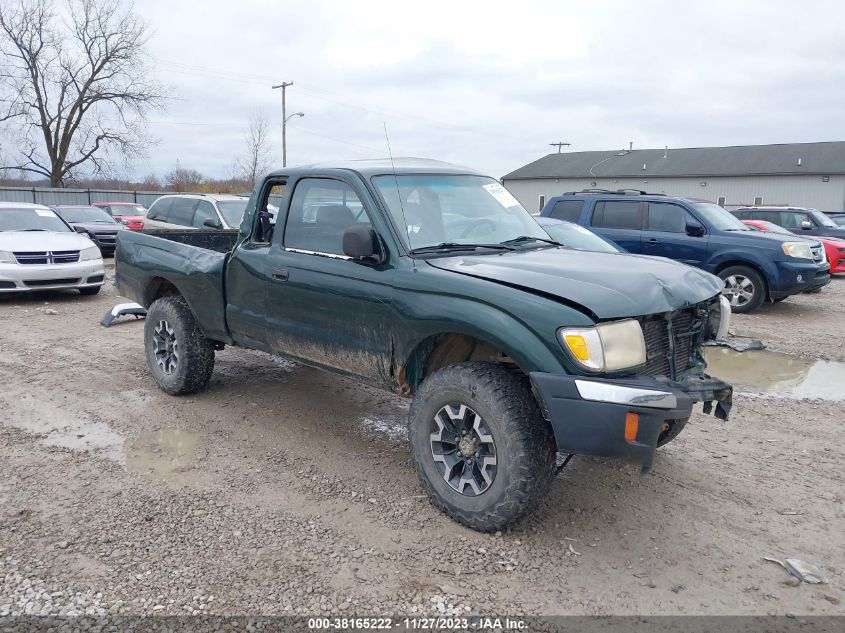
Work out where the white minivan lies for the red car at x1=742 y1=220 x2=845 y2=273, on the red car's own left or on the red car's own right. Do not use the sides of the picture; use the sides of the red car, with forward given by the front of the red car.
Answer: on the red car's own right

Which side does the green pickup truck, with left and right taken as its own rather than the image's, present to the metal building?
left

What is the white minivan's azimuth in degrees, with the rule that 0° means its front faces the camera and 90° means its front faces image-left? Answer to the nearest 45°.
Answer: approximately 315°

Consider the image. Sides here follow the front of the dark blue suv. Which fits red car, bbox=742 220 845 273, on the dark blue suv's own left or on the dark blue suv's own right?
on the dark blue suv's own left

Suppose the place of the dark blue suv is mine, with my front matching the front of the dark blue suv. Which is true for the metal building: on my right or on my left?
on my left

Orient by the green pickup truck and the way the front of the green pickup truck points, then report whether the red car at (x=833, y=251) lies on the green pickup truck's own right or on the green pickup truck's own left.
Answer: on the green pickup truck's own left

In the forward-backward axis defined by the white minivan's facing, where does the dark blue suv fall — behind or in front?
in front

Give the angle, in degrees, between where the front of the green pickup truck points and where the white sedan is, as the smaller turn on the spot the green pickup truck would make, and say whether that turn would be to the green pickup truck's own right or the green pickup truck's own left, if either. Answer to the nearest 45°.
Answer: approximately 180°

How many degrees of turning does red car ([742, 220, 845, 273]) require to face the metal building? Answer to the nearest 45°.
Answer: approximately 135° to its left
